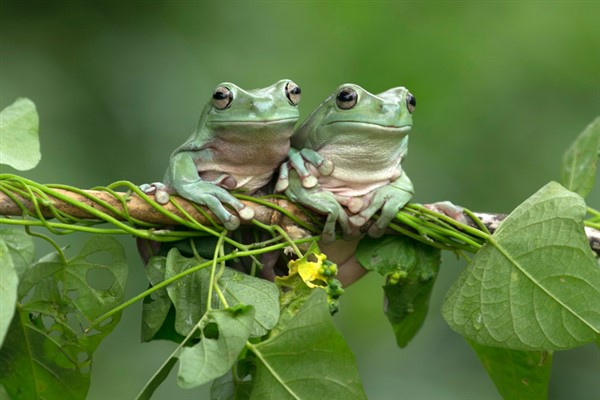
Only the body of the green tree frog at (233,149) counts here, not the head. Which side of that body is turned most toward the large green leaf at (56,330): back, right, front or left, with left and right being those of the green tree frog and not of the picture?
right

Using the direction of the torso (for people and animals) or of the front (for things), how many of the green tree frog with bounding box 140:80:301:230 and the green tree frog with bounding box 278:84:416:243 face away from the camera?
0

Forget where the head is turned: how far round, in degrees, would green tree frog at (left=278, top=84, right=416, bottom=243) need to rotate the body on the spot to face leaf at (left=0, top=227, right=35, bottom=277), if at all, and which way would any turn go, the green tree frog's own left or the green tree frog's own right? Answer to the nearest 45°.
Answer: approximately 90° to the green tree frog's own right

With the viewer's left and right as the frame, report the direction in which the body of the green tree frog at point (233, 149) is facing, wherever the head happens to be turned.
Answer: facing the viewer and to the right of the viewer

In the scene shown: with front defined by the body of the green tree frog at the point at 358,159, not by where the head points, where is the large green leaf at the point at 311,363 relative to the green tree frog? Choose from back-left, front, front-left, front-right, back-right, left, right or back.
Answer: front-right
